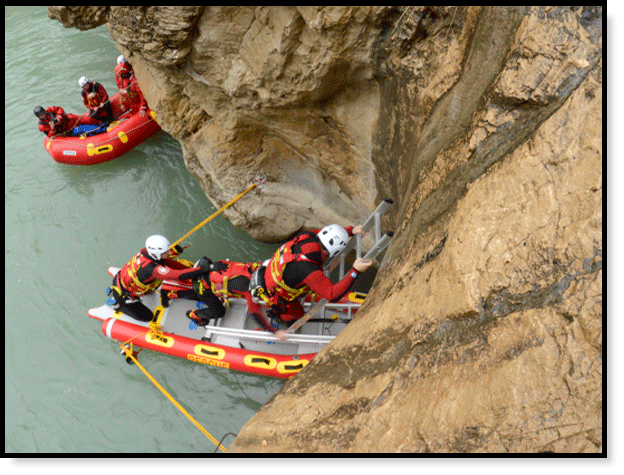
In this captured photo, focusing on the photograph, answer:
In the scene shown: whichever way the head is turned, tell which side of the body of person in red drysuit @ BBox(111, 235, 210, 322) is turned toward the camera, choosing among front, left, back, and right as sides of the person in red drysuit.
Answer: right

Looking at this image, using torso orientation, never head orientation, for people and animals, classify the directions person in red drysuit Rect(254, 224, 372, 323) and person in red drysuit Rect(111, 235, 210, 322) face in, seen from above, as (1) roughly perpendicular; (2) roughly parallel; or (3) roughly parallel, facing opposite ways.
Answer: roughly parallel

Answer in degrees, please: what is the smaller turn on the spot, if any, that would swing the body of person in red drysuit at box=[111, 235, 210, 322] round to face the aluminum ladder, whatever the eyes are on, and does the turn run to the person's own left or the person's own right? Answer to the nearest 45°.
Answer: approximately 45° to the person's own right

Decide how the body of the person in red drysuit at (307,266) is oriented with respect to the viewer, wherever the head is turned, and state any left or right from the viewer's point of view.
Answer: facing to the right of the viewer

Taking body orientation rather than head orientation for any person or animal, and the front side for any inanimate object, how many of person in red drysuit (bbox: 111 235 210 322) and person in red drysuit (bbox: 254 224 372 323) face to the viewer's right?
2

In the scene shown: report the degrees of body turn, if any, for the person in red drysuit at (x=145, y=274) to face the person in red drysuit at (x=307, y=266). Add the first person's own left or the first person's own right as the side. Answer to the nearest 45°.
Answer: approximately 45° to the first person's own right

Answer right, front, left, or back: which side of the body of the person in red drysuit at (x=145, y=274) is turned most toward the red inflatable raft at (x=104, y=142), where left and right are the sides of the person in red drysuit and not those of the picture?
left

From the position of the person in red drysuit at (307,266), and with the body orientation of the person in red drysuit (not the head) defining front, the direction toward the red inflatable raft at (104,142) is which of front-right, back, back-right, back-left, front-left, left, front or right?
back-left
